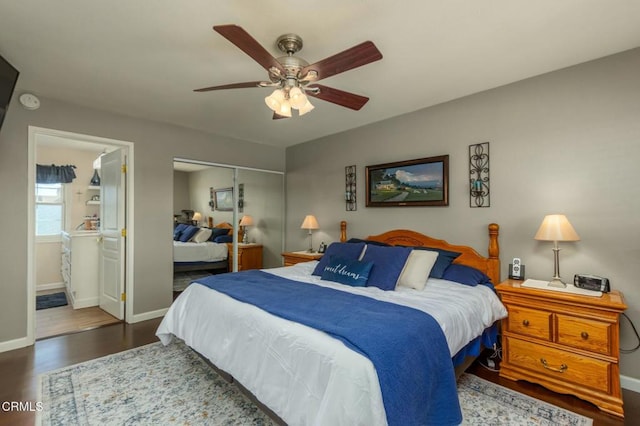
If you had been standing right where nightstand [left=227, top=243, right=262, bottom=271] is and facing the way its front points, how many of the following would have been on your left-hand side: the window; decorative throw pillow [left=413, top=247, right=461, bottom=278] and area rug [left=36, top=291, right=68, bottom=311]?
1

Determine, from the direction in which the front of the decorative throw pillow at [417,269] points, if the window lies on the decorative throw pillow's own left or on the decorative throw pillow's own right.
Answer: on the decorative throw pillow's own right

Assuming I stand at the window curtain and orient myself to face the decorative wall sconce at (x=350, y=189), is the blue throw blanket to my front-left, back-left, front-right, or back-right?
front-right

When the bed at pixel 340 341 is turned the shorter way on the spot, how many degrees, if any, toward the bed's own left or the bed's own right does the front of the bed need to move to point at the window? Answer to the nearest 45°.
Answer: approximately 90° to the bed's own right

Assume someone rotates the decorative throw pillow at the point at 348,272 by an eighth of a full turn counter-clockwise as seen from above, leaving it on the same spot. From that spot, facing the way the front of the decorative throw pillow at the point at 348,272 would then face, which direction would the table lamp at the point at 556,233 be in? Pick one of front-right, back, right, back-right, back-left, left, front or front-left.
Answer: left

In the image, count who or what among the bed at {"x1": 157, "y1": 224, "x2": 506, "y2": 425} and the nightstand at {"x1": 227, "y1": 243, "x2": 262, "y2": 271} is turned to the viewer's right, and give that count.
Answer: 0

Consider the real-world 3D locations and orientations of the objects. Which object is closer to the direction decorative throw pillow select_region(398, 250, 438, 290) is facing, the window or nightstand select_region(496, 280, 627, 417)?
the window

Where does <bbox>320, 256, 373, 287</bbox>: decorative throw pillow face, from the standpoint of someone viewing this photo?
facing the viewer and to the left of the viewer

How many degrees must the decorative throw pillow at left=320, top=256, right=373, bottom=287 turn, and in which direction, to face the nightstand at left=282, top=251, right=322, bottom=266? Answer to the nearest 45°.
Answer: approximately 90° to its right

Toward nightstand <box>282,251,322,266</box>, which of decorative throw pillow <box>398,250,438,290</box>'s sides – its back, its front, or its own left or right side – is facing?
right

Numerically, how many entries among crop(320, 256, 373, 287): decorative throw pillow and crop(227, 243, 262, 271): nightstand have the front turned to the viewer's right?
0

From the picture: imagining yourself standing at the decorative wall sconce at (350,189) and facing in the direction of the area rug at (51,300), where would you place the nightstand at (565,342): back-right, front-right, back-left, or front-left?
back-left
